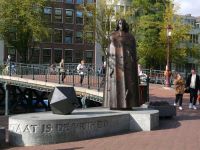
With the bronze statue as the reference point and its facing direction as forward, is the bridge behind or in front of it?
behind

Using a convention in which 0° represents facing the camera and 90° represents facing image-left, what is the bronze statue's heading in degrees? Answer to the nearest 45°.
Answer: approximately 0°

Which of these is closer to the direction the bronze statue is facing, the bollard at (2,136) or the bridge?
the bollard

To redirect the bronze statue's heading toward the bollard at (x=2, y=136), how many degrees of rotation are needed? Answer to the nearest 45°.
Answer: approximately 45° to its right
